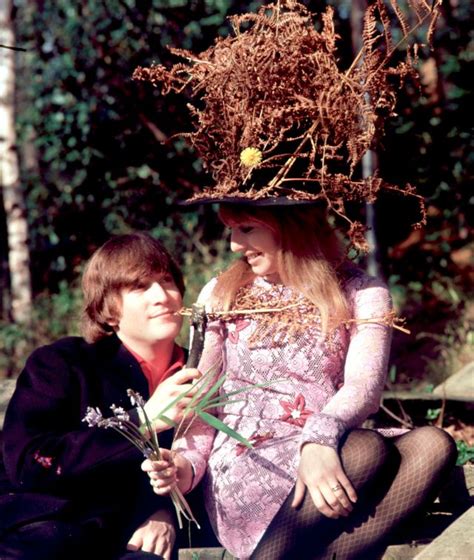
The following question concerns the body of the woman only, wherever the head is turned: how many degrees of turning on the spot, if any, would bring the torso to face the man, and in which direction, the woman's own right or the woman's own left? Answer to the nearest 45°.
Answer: approximately 90° to the woman's own right

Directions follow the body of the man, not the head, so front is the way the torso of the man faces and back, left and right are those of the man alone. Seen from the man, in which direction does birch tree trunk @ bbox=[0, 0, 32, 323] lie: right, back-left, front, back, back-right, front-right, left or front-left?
back-left

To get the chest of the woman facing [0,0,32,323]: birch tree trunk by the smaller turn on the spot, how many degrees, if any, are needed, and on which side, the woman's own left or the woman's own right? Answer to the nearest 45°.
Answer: approximately 135° to the woman's own right

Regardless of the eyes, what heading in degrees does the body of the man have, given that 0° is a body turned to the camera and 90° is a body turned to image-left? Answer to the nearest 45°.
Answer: approximately 315°

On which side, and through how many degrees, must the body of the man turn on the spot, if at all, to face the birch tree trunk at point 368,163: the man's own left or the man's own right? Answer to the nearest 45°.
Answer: approximately 90° to the man's own left

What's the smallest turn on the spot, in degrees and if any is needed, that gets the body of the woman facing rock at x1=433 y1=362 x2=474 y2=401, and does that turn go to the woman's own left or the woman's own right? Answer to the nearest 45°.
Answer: approximately 135° to the woman's own left

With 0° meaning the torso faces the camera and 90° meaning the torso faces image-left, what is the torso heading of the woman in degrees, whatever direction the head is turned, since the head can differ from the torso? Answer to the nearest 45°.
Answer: approximately 0°
